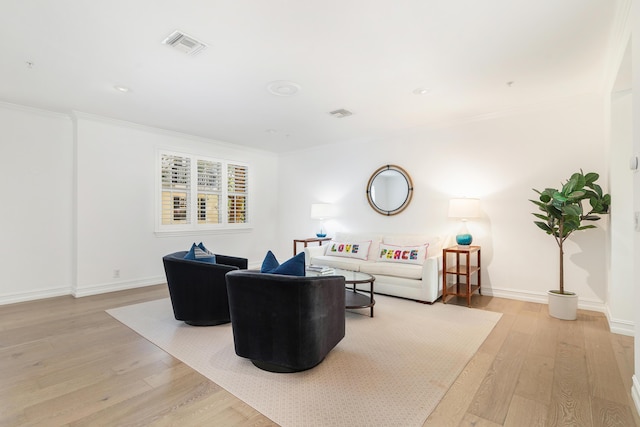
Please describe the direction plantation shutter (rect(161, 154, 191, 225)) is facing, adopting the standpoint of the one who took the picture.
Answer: facing the viewer and to the right of the viewer

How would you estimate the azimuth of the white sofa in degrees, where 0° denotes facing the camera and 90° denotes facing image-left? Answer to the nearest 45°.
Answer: approximately 45°

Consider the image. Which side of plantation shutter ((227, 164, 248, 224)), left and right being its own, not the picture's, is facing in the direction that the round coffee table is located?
front

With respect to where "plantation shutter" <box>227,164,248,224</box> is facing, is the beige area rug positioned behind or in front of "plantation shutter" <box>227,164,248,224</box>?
in front

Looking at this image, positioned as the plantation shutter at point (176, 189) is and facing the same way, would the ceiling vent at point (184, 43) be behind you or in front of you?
in front

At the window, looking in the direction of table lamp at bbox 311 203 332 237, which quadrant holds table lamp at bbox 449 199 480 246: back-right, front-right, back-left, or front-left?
front-right

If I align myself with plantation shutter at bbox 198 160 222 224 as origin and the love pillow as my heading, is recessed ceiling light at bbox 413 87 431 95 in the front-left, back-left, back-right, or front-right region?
front-right

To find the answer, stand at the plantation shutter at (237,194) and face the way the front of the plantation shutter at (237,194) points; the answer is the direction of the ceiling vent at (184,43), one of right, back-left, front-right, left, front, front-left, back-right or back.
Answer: front-right

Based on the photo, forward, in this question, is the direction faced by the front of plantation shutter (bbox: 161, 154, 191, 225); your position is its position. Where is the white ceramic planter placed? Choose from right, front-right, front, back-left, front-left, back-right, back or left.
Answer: front

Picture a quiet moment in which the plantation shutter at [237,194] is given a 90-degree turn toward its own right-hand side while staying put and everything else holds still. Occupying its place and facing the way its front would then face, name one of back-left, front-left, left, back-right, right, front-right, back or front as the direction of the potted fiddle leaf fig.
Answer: left

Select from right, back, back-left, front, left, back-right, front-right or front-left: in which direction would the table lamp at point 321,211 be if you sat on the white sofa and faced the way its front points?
right

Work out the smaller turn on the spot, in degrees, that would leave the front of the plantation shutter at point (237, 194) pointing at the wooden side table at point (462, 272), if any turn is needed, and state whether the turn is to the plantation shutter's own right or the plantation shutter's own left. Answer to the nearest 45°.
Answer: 0° — it already faces it

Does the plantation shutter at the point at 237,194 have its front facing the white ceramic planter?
yes

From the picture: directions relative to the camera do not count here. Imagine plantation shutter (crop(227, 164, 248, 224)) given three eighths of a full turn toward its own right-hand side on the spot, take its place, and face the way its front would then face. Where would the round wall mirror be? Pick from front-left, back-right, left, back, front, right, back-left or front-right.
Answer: back-left

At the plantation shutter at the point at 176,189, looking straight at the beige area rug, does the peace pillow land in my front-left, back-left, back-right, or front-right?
front-left
